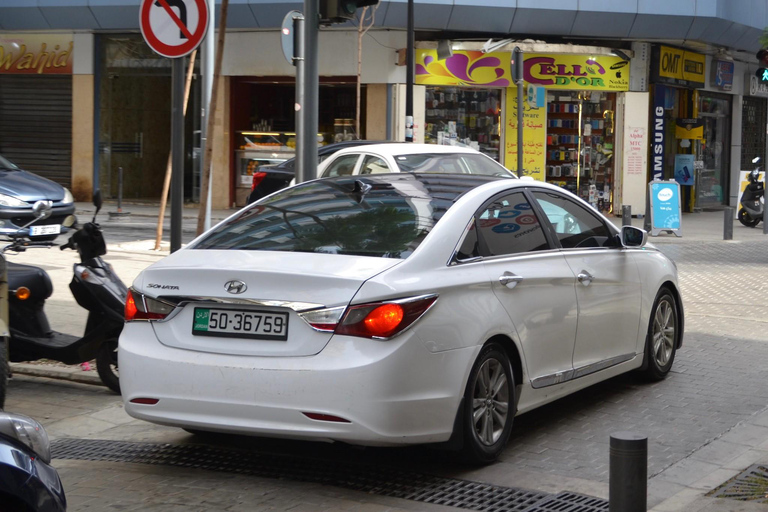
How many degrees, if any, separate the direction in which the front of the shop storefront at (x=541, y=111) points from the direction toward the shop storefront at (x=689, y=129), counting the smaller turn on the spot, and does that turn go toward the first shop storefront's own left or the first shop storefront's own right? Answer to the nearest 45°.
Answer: approximately 135° to the first shop storefront's own left

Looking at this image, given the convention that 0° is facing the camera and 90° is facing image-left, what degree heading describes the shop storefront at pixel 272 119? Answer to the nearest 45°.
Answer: approximately 0°

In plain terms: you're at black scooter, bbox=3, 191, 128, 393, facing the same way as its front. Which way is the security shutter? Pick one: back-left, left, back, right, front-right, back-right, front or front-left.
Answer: left

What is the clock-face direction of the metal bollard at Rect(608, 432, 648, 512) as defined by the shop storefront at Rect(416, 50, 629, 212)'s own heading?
The metal bollard is roughly at 12 o'clock from the shop storefront.

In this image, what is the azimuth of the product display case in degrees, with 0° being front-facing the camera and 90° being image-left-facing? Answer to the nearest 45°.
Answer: approximately 0°

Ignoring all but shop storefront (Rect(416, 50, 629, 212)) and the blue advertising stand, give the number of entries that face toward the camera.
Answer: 2

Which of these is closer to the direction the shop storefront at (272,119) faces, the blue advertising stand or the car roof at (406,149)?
the car roof
